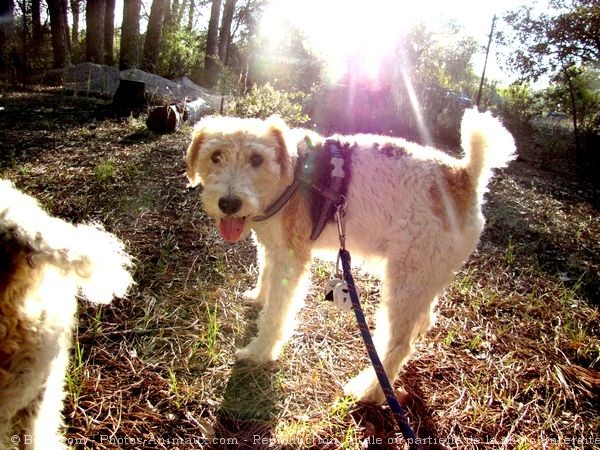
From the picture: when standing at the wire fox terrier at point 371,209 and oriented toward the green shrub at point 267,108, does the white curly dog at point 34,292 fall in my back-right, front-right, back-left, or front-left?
back-left

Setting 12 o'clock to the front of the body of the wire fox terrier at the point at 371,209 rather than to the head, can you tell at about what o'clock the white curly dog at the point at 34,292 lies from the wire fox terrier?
The white curly dog is roughly at 10 o'clock from the wire fox terrier.

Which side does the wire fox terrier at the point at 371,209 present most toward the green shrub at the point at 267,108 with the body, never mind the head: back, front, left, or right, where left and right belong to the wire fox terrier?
right

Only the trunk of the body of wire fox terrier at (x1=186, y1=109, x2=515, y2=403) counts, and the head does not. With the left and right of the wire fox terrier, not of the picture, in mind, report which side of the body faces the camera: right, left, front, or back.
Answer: left
